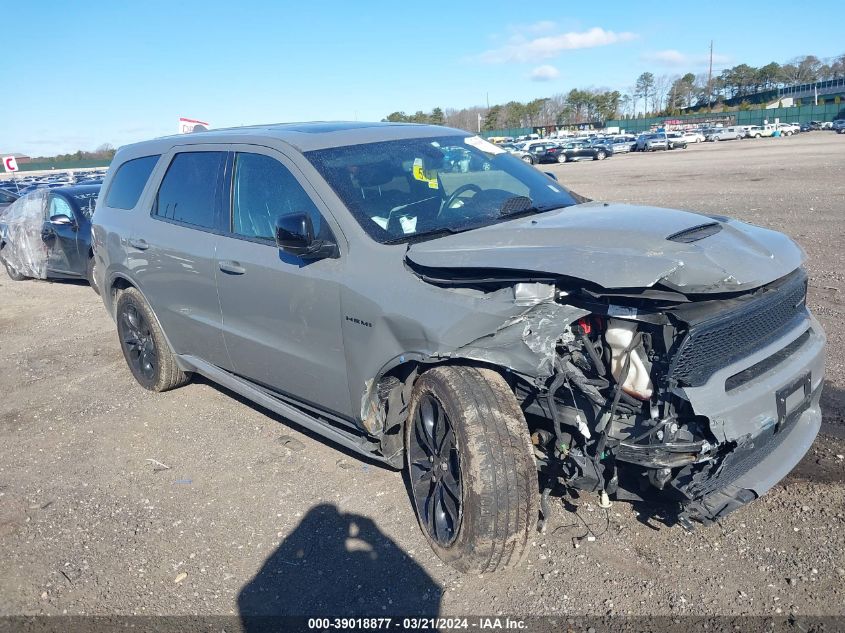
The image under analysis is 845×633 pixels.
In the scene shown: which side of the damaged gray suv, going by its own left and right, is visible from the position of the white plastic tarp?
back

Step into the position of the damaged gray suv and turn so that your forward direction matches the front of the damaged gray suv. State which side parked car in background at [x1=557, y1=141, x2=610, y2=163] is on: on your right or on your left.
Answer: on your left

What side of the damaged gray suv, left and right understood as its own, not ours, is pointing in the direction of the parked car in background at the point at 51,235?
back

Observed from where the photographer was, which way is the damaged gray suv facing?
facing the viewer and to the right of the viewer
